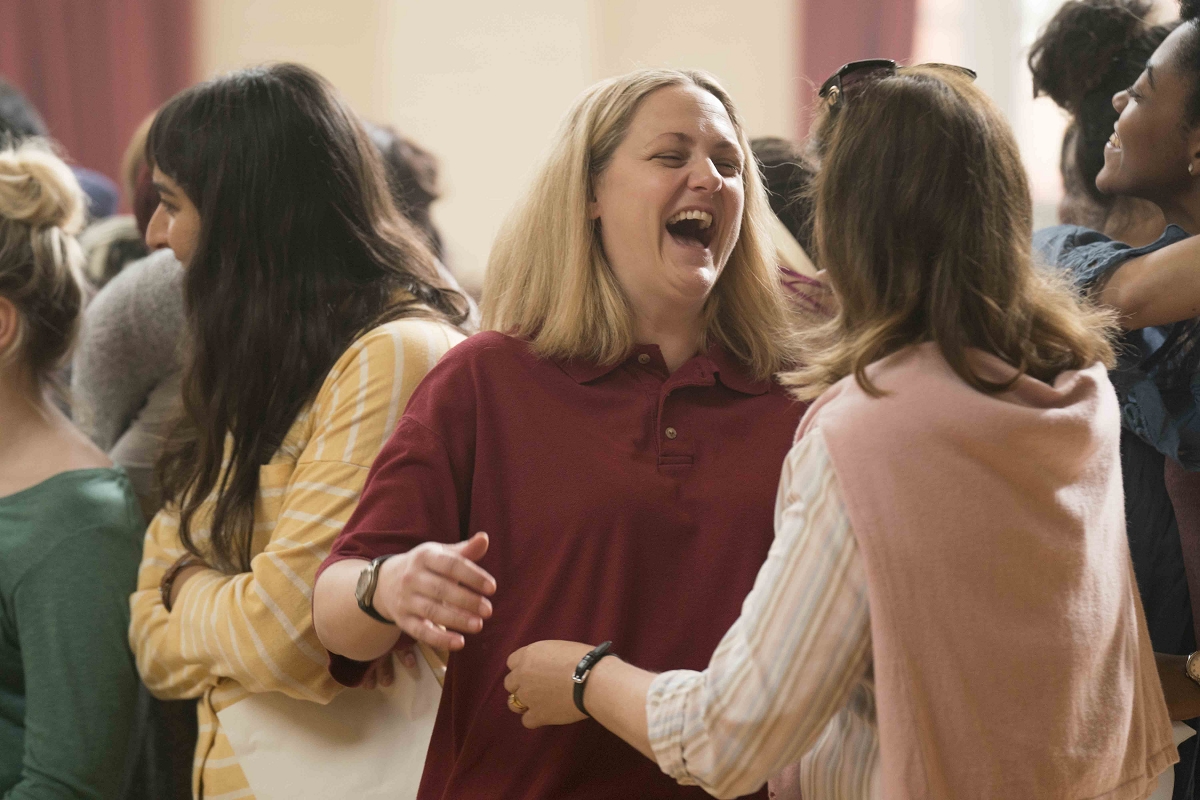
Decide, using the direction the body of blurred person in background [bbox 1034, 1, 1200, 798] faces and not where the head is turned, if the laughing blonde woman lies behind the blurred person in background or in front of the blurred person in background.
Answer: in front

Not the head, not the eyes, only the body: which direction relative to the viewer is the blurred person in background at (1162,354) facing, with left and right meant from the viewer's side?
facing to the left of the viewer

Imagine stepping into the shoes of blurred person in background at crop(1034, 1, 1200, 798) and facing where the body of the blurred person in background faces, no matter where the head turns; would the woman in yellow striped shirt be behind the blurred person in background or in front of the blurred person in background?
in front

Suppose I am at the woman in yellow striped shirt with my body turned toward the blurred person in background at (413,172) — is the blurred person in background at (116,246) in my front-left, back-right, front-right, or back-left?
front-left

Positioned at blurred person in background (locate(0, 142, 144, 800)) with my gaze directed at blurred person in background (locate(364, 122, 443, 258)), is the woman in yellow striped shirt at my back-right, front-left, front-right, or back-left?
front-right

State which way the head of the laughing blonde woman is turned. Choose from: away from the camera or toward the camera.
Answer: toward the camera

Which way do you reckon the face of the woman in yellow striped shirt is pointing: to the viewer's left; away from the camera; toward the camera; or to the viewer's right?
to the viewer's left

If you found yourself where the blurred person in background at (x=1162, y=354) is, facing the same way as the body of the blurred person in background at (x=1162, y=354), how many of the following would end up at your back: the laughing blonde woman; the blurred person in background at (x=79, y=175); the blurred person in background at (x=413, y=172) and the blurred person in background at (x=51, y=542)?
0

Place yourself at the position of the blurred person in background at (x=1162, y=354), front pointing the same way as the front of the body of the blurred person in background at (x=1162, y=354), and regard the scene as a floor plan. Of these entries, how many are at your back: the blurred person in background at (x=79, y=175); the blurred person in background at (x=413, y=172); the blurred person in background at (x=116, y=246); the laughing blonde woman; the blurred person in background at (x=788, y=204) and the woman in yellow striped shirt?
0

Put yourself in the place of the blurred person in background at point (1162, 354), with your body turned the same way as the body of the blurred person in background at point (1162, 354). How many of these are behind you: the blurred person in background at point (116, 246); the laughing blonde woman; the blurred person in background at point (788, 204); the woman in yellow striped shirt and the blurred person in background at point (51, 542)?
0
